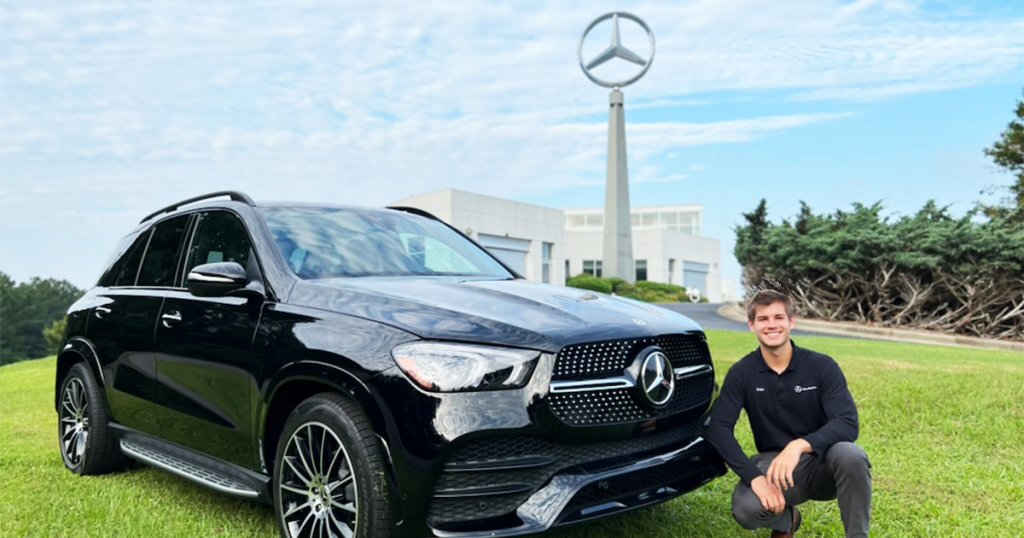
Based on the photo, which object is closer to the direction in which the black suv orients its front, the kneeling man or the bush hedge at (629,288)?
the kneeling man

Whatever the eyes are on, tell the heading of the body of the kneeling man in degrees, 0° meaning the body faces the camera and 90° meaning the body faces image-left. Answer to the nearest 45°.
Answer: approximately 0°

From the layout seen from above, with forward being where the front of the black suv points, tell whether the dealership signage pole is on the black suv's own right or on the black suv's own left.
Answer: on the black suv's own left

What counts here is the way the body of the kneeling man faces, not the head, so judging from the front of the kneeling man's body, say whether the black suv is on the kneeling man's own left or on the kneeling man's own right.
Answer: on the kneeling man's own right

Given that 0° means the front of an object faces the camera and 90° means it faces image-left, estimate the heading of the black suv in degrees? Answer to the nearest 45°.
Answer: approximately 315°

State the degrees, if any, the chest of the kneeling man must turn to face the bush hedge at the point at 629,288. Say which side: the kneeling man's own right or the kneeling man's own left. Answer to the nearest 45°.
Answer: approximately 180°
